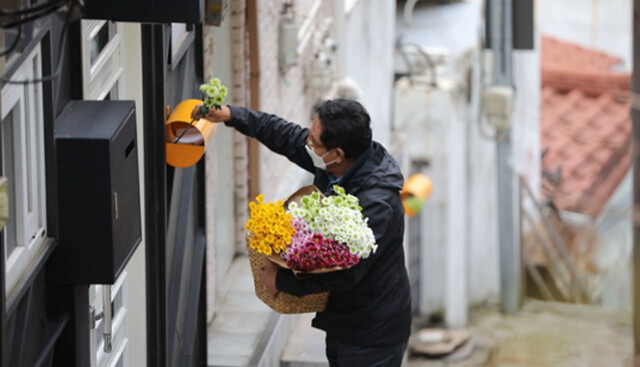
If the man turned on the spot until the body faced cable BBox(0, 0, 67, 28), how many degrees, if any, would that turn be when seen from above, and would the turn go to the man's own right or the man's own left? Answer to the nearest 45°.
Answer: approximately 45° to the man's own left

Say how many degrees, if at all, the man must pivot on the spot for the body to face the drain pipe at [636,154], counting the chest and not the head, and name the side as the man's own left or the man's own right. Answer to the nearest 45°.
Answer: approximately 135° to the man's own right

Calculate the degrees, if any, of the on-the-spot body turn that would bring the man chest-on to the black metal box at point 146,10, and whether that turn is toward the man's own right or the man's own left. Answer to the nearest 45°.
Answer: approximately 45° to the man's own left

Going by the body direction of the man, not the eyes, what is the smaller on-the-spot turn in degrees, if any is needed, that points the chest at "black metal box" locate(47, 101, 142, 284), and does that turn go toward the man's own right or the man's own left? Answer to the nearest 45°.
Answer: approximately 45° to the man's own left

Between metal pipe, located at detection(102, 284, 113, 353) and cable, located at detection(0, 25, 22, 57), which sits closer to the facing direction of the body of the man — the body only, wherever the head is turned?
the metal pipe

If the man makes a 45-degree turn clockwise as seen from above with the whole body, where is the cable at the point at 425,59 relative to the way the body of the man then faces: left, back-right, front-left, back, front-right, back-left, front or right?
front-right

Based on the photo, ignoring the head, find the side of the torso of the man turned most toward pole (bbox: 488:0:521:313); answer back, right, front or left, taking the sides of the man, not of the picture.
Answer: right

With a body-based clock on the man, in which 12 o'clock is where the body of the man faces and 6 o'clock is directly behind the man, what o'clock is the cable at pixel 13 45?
The cable is roughly at 10 o'clock from the man.

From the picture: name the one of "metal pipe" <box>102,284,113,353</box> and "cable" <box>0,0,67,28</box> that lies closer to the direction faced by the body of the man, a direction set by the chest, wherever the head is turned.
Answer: the metal pipe

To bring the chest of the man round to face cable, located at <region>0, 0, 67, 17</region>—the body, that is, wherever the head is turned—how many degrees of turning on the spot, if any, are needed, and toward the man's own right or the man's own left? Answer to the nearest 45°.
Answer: approximately 45° to the man's own left

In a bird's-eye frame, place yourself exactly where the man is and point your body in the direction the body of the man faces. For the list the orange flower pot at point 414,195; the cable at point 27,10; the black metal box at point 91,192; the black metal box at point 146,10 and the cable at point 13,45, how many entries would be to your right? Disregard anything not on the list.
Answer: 1

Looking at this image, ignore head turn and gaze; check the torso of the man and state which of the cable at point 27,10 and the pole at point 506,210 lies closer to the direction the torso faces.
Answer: the cable

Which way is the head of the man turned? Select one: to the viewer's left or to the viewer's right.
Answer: to the viewer's left

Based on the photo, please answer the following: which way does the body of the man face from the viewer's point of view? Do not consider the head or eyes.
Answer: to the viewer's left
